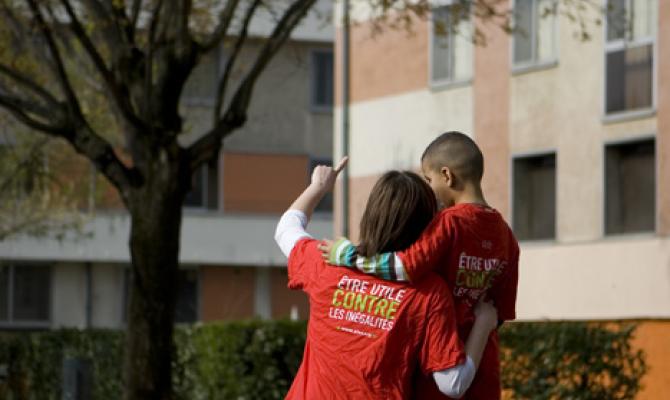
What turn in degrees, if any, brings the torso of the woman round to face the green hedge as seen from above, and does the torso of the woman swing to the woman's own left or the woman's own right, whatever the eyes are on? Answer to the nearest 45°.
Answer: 0° — they already face it

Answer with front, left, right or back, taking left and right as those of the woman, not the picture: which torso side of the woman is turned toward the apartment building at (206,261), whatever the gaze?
front

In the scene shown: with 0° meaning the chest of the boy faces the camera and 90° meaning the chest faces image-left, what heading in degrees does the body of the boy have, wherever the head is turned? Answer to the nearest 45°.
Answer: approximately 135°

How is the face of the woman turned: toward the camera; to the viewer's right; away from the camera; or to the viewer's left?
away from the camera

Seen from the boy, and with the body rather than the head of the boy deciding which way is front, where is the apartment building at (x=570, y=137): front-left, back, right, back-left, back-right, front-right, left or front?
front-right

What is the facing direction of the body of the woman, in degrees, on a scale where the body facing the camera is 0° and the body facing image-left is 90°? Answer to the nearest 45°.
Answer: approximately 180°
